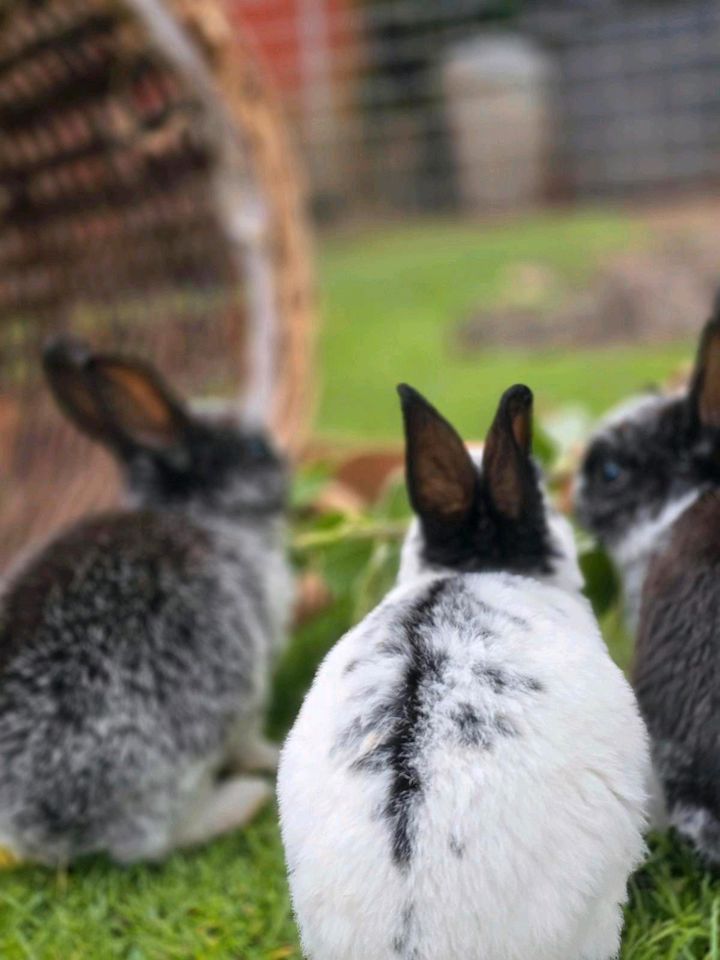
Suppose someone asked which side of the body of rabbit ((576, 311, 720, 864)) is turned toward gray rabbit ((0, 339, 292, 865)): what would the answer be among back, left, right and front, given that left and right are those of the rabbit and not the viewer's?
front

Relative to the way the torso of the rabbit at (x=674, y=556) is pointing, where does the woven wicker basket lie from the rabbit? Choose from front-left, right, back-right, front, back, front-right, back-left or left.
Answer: front-right

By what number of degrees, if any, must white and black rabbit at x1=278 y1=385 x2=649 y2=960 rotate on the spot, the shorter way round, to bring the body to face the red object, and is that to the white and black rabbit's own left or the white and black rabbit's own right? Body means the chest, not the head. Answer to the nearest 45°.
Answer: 0° — it already faces it

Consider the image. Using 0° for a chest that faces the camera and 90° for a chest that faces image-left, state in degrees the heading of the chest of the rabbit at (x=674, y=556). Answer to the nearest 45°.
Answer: approximately 90°

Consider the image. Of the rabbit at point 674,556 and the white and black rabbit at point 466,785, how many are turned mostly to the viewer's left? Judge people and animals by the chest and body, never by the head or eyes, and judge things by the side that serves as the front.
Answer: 1

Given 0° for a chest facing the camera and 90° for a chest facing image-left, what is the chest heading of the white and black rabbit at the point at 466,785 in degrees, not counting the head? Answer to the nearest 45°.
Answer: approximately 180°

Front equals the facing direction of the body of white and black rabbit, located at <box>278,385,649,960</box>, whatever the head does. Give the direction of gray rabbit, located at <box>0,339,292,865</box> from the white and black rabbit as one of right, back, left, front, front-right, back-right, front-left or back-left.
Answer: front-left

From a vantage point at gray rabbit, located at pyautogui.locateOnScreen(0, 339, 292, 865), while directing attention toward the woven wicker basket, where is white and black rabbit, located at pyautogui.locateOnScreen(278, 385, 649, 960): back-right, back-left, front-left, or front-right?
back-right

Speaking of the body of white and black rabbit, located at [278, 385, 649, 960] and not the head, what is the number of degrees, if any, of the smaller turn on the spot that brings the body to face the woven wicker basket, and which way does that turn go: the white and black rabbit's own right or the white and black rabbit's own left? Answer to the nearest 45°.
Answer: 0° — it already faces it

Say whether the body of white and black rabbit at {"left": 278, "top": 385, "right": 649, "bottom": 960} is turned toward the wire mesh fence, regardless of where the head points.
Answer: yes

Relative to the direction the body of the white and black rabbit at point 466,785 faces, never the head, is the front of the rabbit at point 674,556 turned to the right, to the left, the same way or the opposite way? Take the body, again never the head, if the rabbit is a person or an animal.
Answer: to the left
